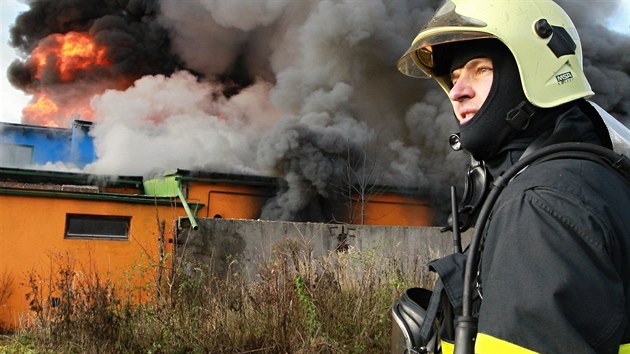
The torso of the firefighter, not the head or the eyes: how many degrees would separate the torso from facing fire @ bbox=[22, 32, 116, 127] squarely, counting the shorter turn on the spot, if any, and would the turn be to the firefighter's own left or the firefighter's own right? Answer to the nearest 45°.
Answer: approximately 45° to the firefighter's own right

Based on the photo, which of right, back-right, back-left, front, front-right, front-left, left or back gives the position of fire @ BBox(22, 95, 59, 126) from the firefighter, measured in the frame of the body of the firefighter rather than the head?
front-right

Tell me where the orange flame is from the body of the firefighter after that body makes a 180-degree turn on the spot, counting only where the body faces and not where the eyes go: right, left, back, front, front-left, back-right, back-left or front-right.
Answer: back-left

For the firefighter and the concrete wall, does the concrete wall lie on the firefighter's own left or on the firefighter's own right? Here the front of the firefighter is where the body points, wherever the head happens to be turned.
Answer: on the firefighter's own right

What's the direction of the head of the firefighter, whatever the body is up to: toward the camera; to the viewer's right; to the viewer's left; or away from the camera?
to the viewer's left

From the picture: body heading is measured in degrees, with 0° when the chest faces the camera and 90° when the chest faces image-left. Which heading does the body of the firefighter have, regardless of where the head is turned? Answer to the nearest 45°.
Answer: approximately 90°

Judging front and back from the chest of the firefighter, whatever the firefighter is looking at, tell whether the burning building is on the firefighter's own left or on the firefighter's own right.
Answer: on the firefighter's own right
